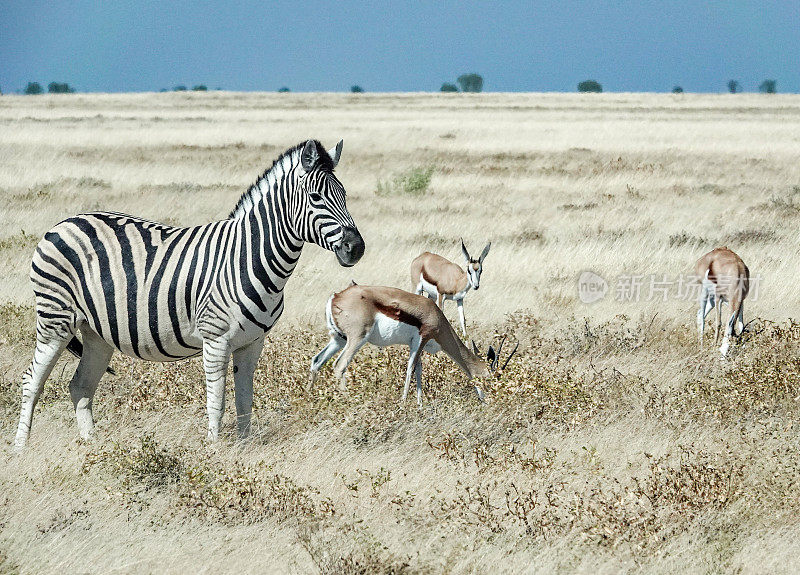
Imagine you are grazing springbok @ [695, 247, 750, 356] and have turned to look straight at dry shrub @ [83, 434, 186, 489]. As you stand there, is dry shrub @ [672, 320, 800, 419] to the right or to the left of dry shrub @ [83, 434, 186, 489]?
left

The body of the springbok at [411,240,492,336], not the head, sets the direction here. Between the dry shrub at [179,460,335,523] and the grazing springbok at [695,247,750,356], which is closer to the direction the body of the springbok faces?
the grazing springbok

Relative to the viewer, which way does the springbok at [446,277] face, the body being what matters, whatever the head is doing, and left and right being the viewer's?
facing the viewer and to the right of the viewer

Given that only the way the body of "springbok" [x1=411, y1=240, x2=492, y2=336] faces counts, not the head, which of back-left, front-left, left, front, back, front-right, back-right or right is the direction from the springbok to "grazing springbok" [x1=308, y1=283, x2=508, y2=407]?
front-right

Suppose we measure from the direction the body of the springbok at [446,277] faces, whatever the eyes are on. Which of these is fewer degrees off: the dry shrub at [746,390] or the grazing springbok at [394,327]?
the dry shrub

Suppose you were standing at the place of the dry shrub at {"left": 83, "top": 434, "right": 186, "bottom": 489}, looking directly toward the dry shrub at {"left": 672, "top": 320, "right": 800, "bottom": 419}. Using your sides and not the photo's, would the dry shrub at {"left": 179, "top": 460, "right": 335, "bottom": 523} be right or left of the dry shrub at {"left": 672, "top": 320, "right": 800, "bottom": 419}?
right

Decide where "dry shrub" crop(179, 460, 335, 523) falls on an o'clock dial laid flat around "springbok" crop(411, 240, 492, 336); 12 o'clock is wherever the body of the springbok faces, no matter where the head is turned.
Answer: The dry shrub is roughly at 2 o'clock from the springbok.

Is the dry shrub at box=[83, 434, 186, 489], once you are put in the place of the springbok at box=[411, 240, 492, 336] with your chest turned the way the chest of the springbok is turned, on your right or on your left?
on your right

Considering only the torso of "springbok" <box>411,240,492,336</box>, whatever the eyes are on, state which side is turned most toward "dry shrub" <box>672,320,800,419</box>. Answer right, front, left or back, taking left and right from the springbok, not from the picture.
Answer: front

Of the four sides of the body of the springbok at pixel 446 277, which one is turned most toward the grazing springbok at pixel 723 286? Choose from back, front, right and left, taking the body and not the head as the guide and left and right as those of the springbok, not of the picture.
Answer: front
